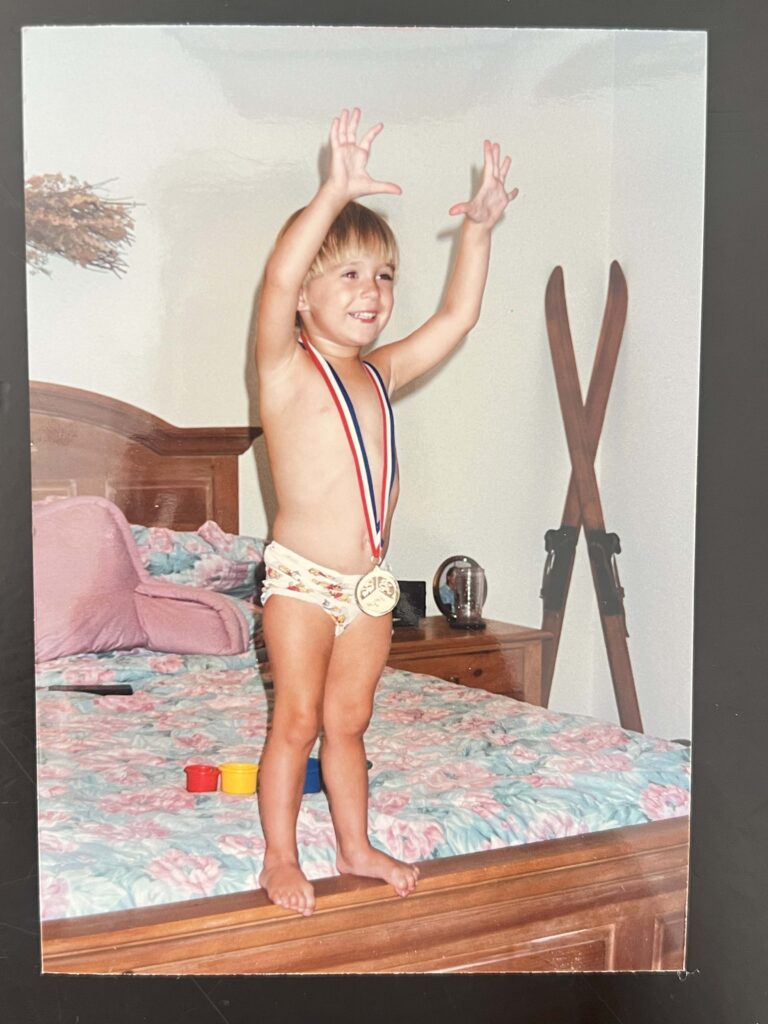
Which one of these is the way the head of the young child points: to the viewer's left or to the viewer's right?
to the viewer's right

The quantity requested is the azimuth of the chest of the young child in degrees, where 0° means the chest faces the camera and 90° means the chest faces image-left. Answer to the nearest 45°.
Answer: approximately 315°

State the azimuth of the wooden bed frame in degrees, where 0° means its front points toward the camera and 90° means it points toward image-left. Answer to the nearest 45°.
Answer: approximately 315°
